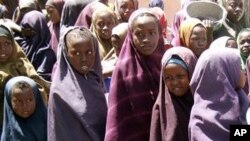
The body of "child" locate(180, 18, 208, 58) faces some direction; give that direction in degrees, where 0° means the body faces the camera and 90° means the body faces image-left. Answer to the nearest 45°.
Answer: approximately 315°

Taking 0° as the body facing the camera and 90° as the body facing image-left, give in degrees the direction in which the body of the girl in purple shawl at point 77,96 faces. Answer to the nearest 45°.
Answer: approximately 315°

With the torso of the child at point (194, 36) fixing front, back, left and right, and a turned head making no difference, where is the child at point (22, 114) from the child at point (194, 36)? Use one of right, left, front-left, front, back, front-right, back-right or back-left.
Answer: right

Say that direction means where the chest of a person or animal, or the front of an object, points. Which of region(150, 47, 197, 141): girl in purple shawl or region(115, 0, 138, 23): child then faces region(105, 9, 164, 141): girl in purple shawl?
the child

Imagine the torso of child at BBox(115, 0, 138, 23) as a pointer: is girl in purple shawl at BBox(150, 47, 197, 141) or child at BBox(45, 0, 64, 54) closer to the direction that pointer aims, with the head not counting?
the girl in purple shawl

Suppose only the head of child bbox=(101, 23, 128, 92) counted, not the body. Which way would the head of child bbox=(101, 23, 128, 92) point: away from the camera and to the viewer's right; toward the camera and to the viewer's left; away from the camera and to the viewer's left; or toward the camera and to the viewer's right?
toward the camera and to the viewer's left

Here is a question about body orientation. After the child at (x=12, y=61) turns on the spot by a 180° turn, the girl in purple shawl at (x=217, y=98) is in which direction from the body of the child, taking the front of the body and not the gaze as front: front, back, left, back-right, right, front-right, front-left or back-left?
back-right

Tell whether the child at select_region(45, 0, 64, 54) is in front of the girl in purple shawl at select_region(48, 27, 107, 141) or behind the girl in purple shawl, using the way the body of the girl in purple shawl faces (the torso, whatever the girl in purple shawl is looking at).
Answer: behind

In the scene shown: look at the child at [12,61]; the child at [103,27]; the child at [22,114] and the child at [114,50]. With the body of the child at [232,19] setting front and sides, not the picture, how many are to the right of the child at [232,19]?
4

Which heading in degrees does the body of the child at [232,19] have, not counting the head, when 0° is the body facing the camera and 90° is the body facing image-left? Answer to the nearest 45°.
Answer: approximately 315°

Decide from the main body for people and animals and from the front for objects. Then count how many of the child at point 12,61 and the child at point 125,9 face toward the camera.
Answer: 2
